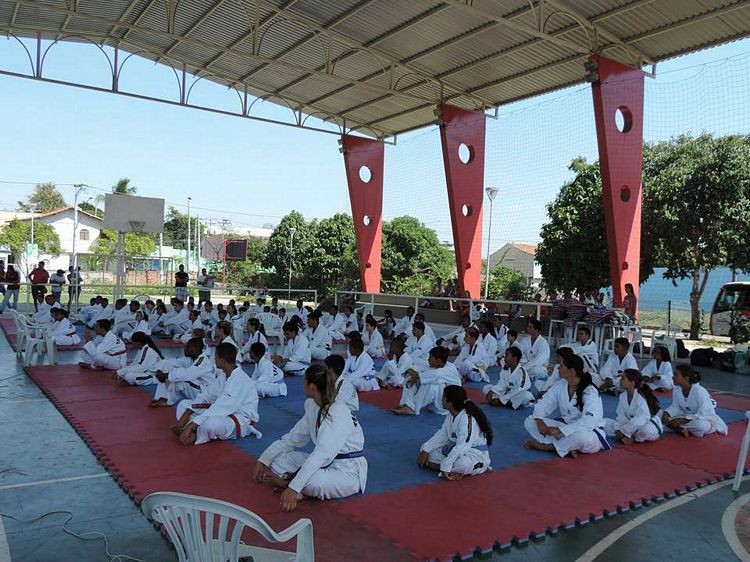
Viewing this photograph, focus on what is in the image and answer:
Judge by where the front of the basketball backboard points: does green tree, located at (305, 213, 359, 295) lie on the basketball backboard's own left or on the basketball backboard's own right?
on the basketball backboard's own left

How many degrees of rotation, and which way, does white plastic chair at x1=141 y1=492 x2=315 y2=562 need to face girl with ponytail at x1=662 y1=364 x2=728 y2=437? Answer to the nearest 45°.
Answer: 0° — it already faces them

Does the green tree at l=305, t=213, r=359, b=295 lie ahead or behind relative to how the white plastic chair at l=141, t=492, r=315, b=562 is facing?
ahead

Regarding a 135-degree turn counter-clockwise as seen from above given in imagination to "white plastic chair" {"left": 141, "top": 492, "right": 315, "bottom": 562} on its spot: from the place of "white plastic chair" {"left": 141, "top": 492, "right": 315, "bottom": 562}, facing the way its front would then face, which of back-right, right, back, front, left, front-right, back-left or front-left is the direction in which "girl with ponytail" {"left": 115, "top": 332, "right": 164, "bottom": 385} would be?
right

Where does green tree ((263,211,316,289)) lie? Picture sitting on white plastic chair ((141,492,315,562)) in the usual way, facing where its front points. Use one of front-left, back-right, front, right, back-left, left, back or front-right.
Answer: front-left

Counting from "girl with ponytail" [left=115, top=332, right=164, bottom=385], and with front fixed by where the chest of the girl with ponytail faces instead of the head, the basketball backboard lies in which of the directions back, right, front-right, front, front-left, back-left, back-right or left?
right

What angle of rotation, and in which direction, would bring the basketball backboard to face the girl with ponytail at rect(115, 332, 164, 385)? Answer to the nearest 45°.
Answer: approximately 45° to its right

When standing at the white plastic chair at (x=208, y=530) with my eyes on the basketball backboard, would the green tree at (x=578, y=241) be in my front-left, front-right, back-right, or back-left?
front-right

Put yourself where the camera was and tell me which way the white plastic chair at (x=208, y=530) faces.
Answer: facing away from the viewer and to the right of the viewer

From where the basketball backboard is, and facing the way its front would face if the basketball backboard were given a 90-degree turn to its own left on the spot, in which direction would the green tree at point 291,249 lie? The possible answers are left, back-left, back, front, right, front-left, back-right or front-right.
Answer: front

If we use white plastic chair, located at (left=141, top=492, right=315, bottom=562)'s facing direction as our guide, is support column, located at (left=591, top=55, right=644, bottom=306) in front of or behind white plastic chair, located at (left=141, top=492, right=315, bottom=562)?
in front

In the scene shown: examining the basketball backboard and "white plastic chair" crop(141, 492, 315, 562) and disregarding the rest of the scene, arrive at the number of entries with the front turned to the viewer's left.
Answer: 0

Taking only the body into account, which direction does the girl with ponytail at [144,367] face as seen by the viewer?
to the viewer's left

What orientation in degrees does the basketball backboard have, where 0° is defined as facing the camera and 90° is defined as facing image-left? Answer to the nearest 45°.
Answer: approximately 315°
